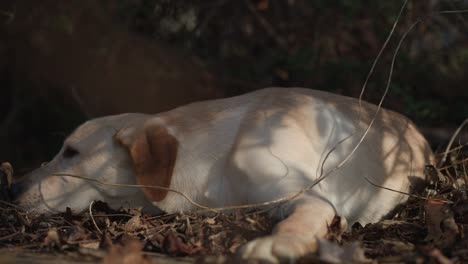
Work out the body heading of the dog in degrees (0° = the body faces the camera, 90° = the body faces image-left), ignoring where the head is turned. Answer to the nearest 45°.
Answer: approximately 90°

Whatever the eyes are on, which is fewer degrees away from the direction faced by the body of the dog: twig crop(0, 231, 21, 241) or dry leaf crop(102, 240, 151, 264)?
the twig

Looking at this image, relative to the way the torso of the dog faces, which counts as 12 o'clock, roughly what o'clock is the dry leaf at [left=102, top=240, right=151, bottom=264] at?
The dry leaf is roughly at 10 o'clock from the dog.

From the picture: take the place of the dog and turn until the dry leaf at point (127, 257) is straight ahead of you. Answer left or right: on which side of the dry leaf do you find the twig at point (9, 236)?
right
